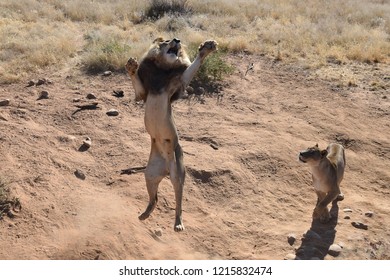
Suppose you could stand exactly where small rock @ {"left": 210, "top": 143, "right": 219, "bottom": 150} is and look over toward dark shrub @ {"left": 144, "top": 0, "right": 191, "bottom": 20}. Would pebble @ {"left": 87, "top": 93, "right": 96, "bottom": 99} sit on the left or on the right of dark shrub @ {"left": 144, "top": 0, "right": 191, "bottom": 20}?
left

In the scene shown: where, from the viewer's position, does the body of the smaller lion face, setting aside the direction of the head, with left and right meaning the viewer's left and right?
facing the viewer and to the left of the viewer

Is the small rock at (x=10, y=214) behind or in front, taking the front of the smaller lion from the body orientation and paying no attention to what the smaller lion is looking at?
in front

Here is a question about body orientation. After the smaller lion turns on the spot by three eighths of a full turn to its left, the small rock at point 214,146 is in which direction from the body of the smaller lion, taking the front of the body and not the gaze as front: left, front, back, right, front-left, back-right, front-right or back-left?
back-left

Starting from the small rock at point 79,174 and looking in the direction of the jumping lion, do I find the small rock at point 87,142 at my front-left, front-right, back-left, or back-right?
back-left

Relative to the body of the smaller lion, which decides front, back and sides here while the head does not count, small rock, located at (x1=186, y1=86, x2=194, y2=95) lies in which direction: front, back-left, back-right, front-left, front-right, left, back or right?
right
